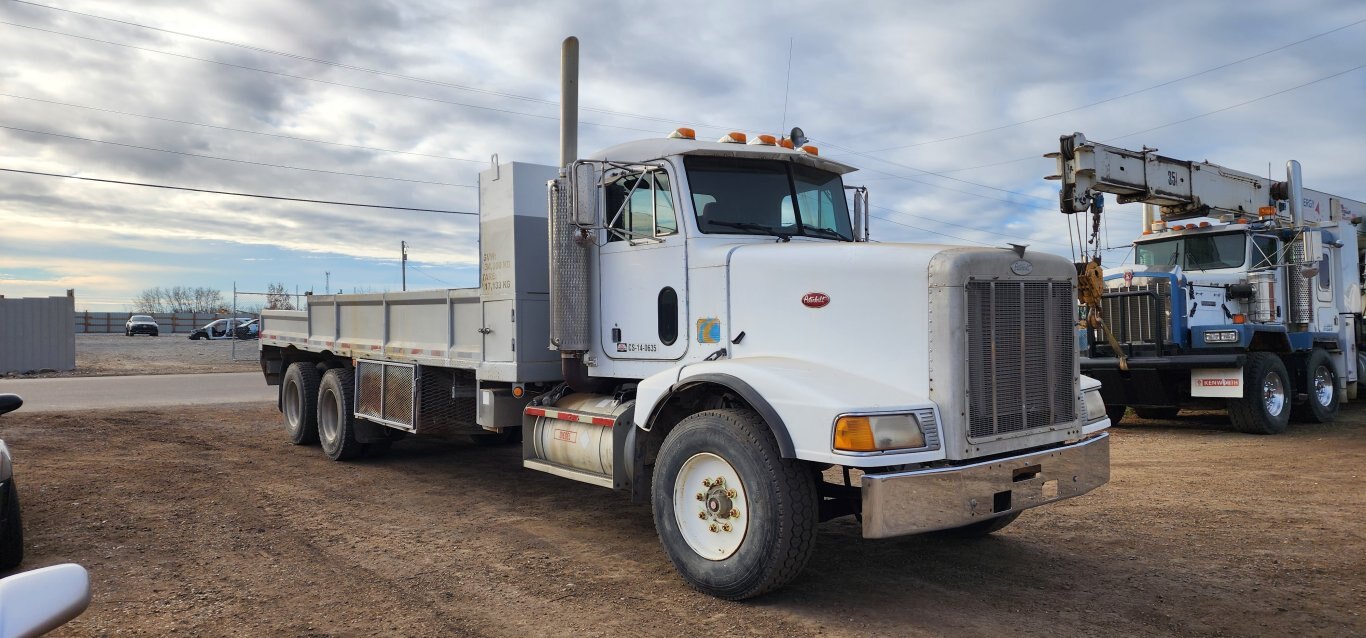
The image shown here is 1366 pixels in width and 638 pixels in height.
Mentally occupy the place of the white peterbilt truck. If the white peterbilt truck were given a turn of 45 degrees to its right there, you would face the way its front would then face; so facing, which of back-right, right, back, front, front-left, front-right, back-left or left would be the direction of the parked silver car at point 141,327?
back-right

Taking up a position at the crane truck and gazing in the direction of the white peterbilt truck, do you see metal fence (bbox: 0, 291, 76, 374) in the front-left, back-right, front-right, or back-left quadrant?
front-right

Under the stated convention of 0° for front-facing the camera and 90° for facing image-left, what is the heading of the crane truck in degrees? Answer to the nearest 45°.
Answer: approximately 45°

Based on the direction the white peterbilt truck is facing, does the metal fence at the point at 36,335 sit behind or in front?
behind

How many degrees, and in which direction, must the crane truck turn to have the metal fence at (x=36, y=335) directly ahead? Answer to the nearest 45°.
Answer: approximately 45° to its right

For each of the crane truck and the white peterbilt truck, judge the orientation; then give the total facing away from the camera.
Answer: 0

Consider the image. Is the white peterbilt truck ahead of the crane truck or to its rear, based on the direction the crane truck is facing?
ahead

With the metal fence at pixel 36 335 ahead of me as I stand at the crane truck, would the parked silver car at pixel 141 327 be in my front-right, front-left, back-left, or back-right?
front-right
